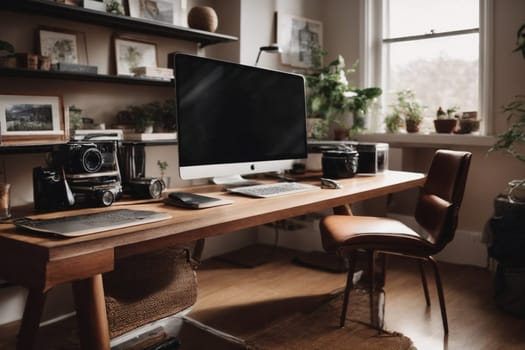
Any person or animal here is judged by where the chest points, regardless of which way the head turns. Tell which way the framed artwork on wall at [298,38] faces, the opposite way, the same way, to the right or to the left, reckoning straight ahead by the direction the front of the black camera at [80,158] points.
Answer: the same way

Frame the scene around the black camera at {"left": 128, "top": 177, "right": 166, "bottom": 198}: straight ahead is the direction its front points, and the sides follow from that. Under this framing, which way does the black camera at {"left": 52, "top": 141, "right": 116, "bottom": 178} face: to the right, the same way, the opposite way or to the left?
the same way

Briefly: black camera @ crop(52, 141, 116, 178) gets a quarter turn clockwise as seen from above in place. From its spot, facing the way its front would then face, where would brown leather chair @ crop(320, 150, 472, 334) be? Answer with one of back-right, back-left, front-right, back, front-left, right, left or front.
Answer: back-left

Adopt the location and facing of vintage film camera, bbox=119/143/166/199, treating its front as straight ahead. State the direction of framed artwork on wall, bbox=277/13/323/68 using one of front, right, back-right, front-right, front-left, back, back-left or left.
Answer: left

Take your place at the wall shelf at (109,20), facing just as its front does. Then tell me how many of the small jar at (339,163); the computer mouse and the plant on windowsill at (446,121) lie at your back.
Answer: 0

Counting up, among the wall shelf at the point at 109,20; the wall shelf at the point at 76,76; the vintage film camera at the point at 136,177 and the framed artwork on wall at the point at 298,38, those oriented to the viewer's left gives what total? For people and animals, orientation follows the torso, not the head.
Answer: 0

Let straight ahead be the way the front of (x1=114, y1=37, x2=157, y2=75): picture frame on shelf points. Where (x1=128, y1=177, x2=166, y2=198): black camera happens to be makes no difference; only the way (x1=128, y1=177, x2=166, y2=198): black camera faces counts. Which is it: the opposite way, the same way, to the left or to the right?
the same way

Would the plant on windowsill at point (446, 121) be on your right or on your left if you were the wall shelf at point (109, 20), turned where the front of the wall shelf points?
on your left

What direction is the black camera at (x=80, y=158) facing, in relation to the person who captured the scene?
facing the viewer and to the right of the viewer

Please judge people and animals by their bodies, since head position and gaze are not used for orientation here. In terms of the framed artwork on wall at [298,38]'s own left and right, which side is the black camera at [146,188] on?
on its right

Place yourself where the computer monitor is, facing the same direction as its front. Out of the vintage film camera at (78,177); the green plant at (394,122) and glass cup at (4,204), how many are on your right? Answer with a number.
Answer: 2

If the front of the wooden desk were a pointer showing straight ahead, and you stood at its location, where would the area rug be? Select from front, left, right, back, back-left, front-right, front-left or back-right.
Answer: left

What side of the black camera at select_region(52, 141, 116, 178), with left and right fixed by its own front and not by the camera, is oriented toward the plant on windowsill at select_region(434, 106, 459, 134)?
left

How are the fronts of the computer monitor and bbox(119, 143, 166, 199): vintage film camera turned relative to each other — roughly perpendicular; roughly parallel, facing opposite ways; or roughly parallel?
roughly parallel

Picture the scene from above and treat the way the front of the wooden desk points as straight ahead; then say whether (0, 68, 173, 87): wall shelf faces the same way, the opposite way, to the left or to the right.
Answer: the same way
